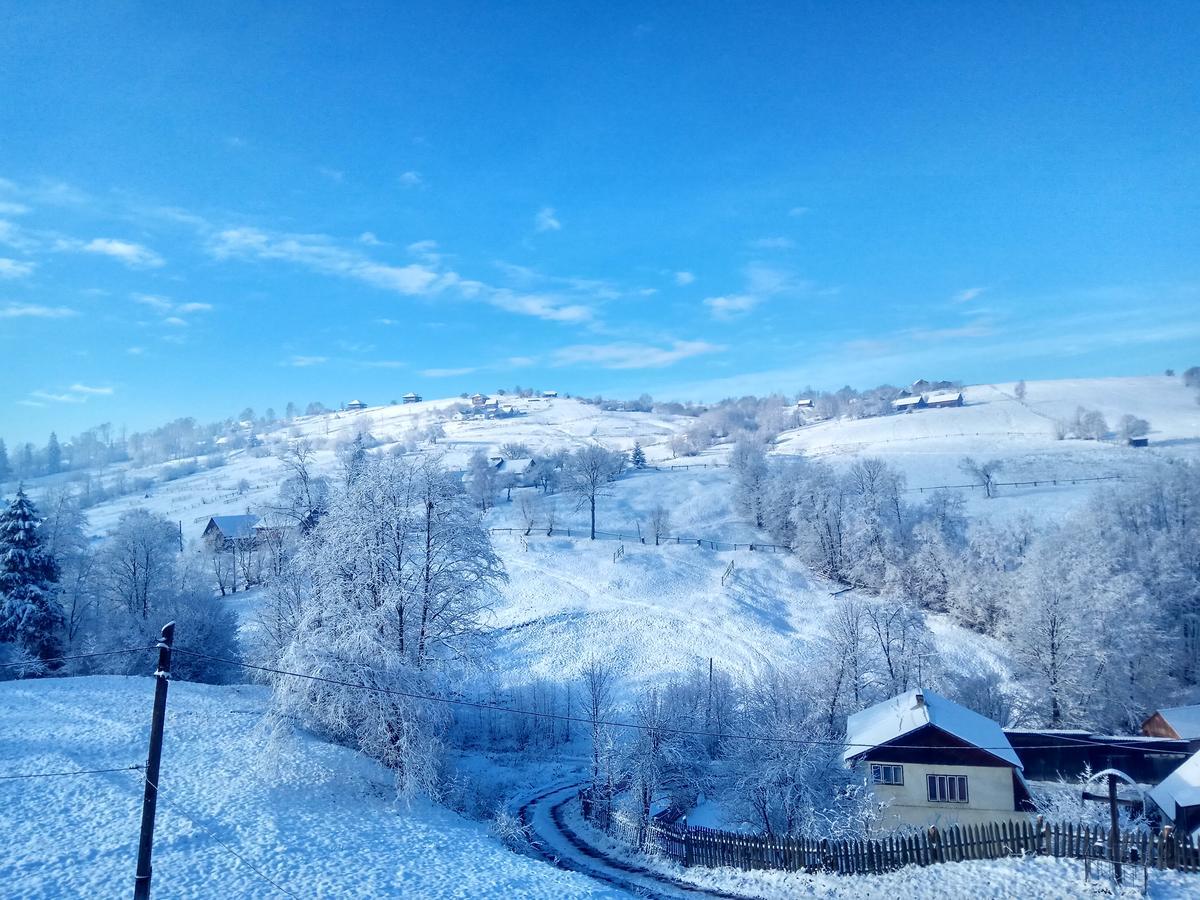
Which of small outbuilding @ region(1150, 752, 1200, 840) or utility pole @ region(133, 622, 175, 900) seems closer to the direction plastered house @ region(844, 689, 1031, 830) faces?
the utility pole

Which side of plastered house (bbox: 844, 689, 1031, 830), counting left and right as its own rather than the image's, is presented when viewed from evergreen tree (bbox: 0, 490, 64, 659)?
right

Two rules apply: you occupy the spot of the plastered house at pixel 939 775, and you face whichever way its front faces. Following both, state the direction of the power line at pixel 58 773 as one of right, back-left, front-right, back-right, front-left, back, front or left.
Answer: front-right

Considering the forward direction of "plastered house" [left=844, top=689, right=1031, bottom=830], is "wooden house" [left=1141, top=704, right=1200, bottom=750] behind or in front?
behind

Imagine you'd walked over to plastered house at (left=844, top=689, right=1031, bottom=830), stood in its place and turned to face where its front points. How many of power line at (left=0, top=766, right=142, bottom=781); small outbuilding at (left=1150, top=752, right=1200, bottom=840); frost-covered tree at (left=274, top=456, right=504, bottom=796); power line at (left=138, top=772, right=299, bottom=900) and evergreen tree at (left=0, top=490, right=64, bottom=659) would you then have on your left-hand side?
1

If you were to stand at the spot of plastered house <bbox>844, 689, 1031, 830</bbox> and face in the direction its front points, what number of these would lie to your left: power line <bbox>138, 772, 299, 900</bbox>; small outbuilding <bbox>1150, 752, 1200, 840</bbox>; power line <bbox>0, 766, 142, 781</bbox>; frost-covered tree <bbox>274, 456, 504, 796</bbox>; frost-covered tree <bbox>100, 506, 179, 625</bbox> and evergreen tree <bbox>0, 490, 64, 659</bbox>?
1

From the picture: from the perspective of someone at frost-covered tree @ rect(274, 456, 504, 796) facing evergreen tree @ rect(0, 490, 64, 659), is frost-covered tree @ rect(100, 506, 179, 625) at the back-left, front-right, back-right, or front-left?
front-right

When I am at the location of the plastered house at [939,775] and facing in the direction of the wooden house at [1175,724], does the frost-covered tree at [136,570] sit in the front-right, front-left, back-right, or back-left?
back-left

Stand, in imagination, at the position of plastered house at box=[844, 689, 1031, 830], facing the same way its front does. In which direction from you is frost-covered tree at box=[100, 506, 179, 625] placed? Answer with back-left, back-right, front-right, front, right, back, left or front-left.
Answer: right

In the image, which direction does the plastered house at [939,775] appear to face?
toward the camera

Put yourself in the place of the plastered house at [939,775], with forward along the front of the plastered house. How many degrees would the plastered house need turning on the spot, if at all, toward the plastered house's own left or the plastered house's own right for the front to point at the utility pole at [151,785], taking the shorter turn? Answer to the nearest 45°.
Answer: approximately 45° to the plastered house's own right

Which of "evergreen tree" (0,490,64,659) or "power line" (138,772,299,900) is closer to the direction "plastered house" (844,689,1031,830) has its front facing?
the power line

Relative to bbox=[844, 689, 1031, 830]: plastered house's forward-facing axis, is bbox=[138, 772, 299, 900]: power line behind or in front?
in front

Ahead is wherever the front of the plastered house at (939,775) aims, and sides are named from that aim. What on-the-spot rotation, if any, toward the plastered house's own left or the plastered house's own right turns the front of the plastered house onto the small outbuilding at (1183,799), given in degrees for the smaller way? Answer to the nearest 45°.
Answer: approximately 90° to the plastered house's own left
